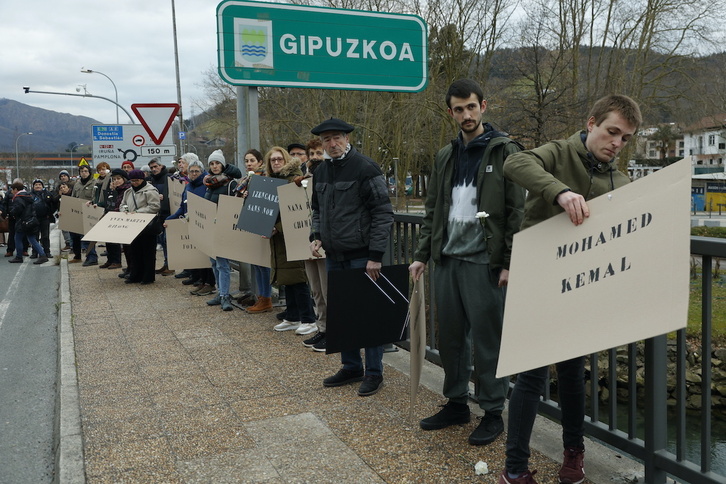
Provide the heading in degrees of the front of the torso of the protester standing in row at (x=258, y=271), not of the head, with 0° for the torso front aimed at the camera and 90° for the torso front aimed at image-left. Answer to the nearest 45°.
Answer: approximately 45°

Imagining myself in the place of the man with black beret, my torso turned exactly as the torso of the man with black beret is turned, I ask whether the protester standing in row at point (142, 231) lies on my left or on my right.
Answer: on my right

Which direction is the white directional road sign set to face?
toward the camera

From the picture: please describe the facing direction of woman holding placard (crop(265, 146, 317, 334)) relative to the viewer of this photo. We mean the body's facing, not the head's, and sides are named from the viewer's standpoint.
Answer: facing the viewer and to the left of the viewer

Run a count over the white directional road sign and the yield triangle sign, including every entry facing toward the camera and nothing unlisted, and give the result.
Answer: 2

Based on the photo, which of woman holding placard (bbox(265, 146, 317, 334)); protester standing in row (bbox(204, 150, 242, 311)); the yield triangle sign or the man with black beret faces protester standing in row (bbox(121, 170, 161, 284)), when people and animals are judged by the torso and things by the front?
the yield triangle sign

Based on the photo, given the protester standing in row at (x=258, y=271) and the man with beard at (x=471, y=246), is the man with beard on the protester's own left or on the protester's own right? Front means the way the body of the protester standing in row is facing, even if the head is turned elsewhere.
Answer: on the protester's own left

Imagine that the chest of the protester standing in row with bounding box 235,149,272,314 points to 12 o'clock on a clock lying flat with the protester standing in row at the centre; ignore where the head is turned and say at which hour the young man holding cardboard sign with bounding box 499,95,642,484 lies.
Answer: The young man holding cardboard sign is roughly at 10 o'clock from the protester standing in row.

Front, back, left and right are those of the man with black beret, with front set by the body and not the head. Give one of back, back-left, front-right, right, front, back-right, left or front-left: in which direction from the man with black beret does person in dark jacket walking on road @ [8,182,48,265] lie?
right

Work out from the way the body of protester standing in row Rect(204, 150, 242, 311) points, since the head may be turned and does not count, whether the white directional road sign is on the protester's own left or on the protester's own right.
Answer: on the protester's own right

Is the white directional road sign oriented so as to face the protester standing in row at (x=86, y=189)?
yes

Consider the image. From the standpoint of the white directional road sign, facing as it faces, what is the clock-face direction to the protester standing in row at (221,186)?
The protester standing in row is roughly at 12 o'clock from the white directional road sign.

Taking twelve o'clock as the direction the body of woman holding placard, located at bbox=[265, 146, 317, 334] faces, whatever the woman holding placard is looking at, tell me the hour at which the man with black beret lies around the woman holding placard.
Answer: The man with black beret is roughly at 10 o'clock from the woman holding placard.
